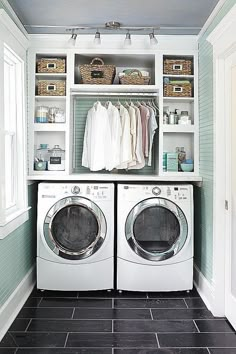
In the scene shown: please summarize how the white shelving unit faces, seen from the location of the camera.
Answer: facing the viewer

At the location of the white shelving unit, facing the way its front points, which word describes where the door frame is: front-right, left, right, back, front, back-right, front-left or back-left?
front-left

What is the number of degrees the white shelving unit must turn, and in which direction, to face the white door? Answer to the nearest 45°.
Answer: approximately 45° to its left

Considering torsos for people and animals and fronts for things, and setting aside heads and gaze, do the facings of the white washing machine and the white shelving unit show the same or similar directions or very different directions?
same or similar directions

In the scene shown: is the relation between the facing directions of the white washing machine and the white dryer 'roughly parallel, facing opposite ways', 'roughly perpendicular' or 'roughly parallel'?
roughly parallel

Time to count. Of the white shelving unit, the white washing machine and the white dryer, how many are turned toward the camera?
3

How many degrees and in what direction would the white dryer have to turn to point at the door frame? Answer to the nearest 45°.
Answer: approximately 45° to its left

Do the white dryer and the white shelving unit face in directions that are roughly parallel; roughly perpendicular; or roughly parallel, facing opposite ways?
roughly parallel
